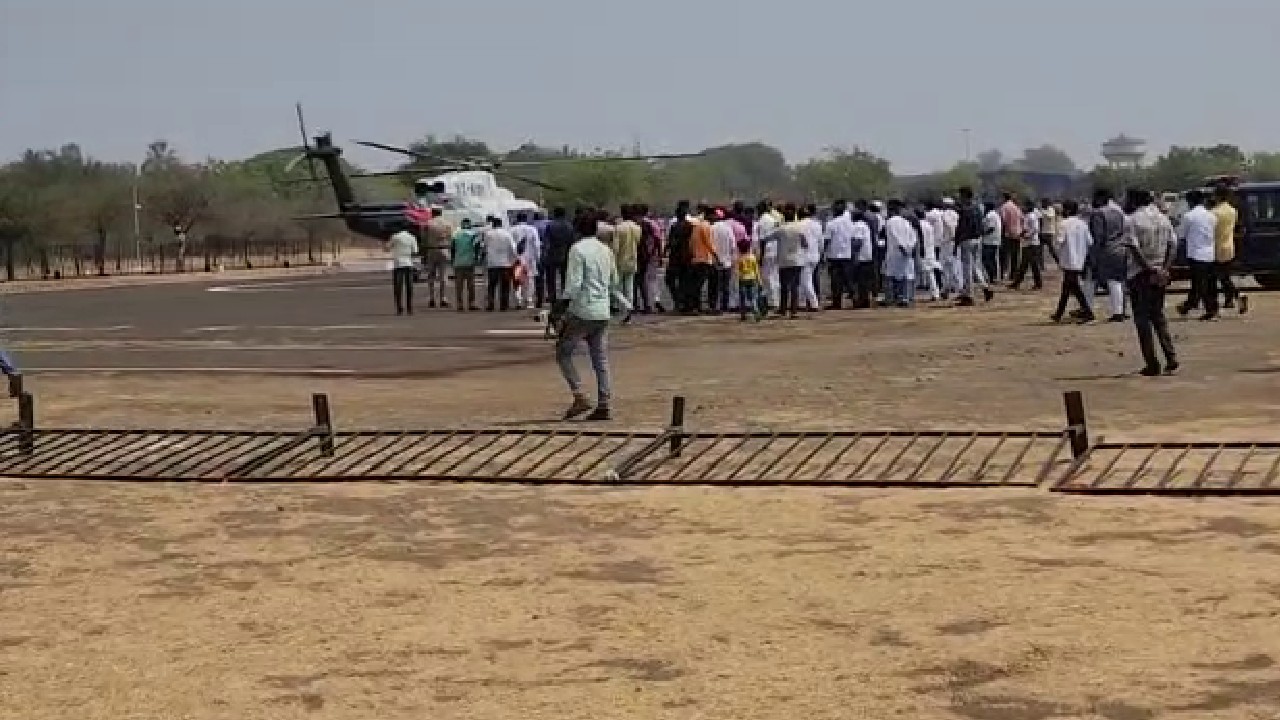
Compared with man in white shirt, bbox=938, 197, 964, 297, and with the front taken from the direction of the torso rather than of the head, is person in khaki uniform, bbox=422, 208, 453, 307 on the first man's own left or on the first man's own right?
on the first man's own left

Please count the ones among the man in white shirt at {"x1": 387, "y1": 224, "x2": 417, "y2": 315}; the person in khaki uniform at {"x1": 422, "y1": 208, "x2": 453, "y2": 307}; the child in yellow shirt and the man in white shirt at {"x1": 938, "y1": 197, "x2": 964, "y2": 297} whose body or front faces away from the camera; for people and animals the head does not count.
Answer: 4

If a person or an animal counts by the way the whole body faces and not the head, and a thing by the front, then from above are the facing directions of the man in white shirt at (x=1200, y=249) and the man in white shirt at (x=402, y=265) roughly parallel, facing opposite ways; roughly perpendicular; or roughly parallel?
roughly parallel

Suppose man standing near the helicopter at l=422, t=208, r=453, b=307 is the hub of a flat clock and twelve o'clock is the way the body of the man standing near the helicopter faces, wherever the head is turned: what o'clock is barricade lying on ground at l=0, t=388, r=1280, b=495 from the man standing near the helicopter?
The barricade lying on ground is roughly at 6 o'clock from the man standing near the helicopter.

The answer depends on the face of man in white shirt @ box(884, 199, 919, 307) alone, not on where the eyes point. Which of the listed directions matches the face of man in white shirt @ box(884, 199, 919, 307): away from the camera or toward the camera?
away from the camera

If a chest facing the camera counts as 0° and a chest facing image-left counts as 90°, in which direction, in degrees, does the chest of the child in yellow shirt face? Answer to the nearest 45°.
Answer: approximately 180°

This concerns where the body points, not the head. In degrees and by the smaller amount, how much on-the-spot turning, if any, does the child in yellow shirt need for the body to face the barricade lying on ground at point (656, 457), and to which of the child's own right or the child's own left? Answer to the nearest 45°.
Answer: approximately 180°

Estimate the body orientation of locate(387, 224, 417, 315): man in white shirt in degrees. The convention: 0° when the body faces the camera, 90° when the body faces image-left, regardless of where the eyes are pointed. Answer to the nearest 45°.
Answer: approximately 180°

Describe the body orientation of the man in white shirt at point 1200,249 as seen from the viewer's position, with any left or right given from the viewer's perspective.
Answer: facing away from the viewer and to the left of the viewer

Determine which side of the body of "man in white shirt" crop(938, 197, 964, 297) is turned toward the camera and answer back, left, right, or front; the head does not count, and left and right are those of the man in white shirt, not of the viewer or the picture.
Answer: back

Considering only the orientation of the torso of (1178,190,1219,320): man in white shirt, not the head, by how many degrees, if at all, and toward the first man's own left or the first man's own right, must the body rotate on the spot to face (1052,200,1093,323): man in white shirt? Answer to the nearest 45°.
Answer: approximately 45° to the first man's own left

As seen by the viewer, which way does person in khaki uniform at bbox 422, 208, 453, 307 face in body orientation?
away from the camera

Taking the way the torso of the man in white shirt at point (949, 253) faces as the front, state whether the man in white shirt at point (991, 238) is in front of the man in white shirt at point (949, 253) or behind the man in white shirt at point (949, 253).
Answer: in front

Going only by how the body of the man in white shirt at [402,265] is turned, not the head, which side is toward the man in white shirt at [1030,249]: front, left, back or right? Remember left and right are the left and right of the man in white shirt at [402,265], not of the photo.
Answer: right

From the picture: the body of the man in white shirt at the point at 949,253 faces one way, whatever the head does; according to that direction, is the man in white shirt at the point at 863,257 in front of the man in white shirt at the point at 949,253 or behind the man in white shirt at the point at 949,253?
in front
